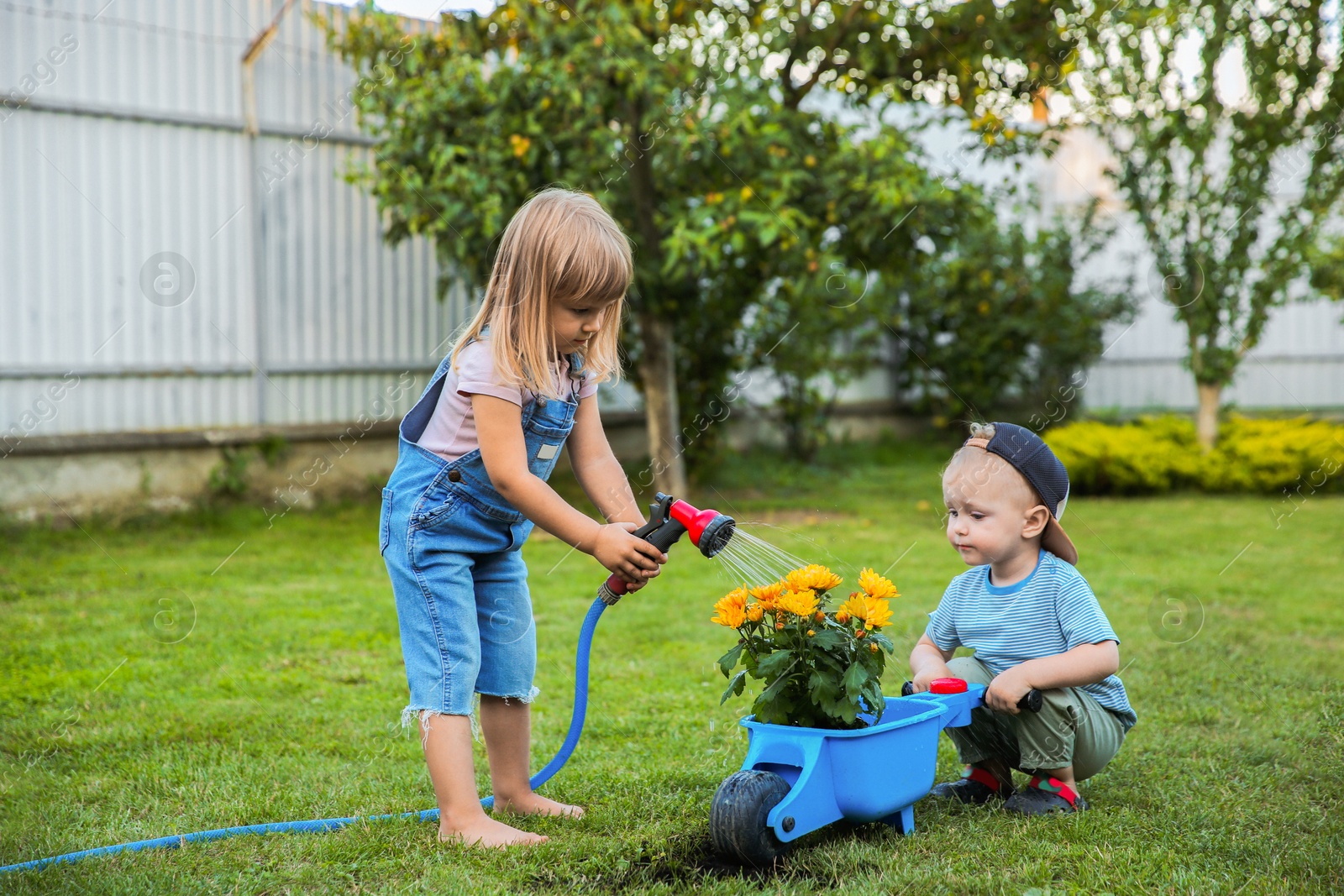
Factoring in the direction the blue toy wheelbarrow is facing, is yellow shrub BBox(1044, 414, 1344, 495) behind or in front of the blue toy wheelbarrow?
behind

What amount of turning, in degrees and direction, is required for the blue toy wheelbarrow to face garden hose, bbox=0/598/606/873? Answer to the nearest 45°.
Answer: approximately 45° to its right

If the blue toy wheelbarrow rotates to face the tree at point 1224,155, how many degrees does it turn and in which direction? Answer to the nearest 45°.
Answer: approximately 135° to its right

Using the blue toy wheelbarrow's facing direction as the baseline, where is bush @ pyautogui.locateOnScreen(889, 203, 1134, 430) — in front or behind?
behind
